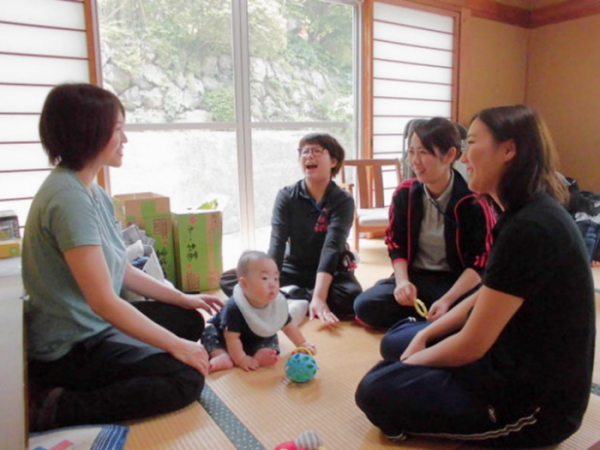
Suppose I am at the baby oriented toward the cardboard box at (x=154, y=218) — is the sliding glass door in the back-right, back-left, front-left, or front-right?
front-right

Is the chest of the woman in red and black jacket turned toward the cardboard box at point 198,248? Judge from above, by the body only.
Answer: no

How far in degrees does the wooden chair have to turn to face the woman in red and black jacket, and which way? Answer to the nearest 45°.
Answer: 0° — it already faces them

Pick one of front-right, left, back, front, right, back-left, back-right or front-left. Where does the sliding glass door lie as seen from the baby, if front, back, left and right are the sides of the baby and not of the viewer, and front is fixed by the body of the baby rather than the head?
back-left

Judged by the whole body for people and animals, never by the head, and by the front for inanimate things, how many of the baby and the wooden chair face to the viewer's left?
0

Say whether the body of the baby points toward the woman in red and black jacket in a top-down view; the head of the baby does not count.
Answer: no

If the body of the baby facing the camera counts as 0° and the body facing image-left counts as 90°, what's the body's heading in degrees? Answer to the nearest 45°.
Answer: approximately 315°

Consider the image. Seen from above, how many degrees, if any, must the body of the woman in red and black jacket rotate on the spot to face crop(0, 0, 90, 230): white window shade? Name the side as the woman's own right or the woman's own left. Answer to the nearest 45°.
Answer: approximately 45° to the woman's own right

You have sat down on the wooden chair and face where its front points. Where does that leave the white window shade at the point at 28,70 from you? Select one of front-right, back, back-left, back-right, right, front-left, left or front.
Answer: front-right

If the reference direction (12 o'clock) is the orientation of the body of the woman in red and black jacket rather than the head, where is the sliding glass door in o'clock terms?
The sliding glass door is roughly at 3 o'clock from the woman in red and black jacket.

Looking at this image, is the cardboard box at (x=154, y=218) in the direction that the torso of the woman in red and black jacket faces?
no

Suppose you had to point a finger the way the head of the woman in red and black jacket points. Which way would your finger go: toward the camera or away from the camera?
toward the camera

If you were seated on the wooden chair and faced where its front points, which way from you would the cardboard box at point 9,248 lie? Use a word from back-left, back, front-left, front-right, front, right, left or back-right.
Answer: front-right

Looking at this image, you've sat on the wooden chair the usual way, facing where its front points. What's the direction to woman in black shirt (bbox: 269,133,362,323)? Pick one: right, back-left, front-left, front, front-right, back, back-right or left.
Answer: front

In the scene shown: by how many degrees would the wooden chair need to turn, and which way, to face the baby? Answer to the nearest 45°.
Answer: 0° — it already faces them

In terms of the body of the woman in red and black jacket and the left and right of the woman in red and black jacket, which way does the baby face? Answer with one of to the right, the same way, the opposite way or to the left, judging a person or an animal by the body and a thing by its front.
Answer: to the left

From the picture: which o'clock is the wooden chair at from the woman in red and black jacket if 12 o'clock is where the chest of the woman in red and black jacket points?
The wooden chair is roughly at 4 o'clock from the woman in red and black jacket.

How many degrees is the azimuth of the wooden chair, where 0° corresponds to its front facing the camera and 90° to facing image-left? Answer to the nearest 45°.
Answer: approximately 0°
